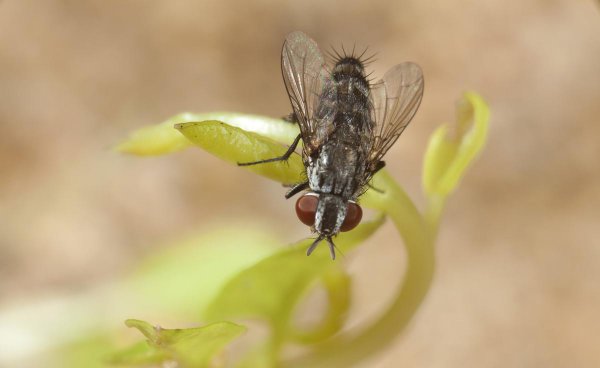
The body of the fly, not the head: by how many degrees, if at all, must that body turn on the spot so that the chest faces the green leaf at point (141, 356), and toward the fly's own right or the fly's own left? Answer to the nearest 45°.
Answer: approximately 90° to the fly's own right

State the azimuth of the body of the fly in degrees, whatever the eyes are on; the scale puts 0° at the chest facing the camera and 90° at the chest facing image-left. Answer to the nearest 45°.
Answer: approximately 0°
